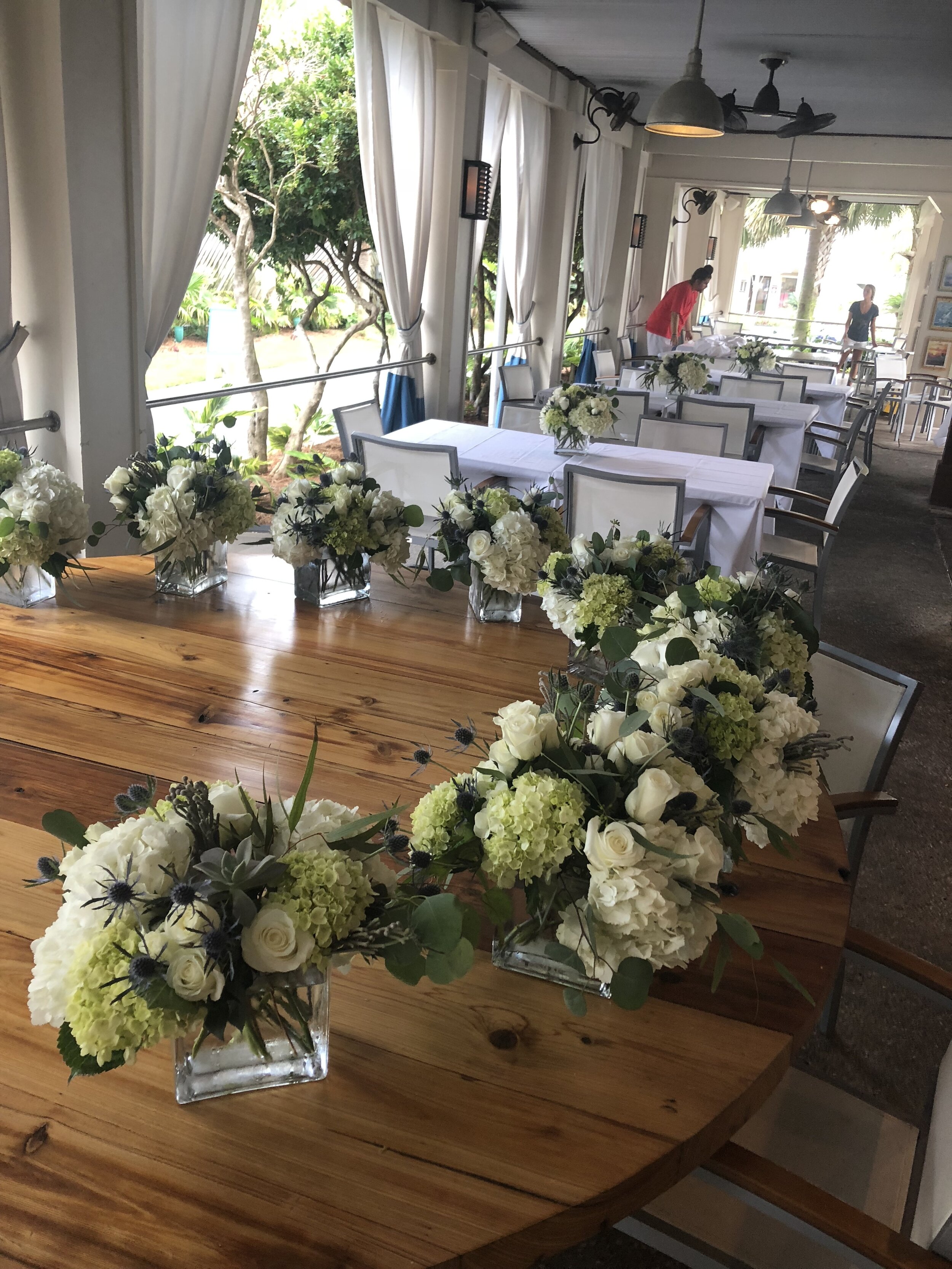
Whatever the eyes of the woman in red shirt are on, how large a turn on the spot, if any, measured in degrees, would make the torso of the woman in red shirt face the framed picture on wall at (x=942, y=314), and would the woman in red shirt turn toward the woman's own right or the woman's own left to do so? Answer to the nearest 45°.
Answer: approximately 45° to the woman's own left

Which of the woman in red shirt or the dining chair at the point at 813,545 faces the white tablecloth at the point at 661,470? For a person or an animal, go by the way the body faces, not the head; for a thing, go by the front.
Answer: the dining chair

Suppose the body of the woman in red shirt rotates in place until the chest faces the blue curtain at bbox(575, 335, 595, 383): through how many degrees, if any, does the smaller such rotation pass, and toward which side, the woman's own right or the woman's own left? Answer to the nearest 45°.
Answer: approximately 180°

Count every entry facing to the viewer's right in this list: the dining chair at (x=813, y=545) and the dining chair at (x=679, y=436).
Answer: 0

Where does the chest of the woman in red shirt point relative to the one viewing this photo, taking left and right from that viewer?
facing to the right of the viewer

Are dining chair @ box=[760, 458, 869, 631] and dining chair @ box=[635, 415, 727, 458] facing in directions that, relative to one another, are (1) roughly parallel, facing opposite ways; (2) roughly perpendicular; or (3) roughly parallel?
roughly perpendicular

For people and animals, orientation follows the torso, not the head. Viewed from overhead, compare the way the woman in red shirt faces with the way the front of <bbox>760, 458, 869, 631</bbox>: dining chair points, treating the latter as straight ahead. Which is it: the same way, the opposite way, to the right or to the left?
the opposite way

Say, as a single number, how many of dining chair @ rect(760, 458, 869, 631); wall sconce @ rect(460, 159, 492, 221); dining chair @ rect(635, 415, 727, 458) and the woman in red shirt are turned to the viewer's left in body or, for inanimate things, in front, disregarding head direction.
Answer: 1

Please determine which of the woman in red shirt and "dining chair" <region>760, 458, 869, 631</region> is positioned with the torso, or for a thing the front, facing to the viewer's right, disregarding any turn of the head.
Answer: the woman in red shirt

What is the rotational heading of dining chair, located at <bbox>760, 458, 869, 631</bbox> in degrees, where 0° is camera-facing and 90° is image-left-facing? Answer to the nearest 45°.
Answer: approximately 90°

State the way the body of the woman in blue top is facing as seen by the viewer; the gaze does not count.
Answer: toward the camera

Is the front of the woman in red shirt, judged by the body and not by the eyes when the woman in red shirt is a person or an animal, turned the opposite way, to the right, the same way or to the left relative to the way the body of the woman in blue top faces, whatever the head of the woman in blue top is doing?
to the left

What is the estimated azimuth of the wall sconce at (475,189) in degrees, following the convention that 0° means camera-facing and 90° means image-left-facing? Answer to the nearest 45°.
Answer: approximately 315°

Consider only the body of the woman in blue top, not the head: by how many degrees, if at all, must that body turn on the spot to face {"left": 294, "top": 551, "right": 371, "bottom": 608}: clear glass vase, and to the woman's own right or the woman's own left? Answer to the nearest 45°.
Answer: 0° — they already face it

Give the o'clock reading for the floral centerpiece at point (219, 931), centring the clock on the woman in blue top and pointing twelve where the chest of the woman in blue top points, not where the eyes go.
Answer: The floral centerpiece is roughly at 12 o'clock from the woman in blue top.
